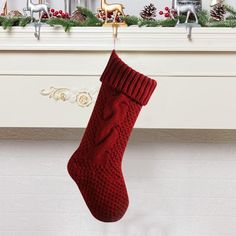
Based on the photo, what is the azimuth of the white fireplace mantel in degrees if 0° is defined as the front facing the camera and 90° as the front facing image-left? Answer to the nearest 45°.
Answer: approximately 0°

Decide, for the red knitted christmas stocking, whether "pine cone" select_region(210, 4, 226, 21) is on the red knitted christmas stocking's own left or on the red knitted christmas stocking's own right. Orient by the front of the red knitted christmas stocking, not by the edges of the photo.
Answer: on the red knitted christmas stocking's own left
